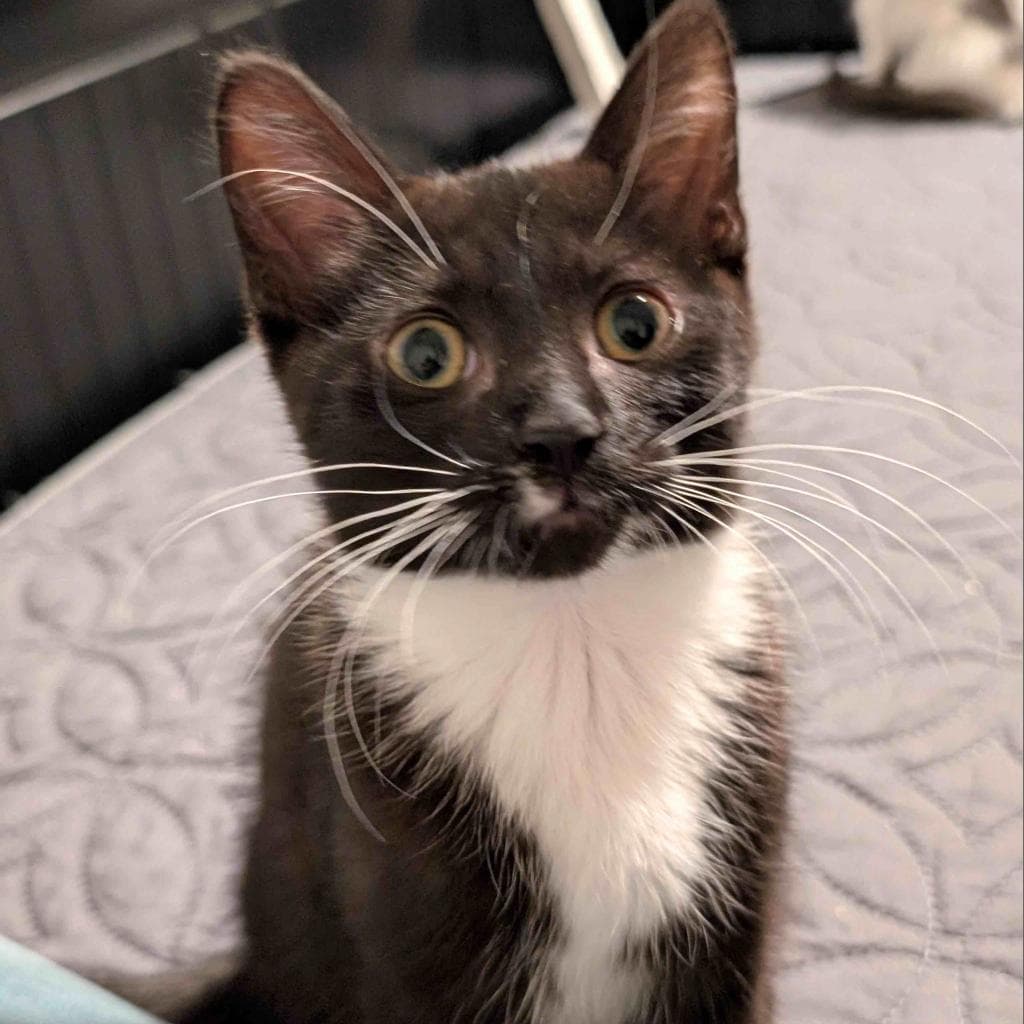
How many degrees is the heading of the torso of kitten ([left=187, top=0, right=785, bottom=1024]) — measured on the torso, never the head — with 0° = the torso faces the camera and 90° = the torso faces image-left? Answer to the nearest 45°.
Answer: approximately 0°

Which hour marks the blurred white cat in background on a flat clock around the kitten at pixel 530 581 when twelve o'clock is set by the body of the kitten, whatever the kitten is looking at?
The blurred white cat in background is roughly at 7 o'clock from the kitten.
